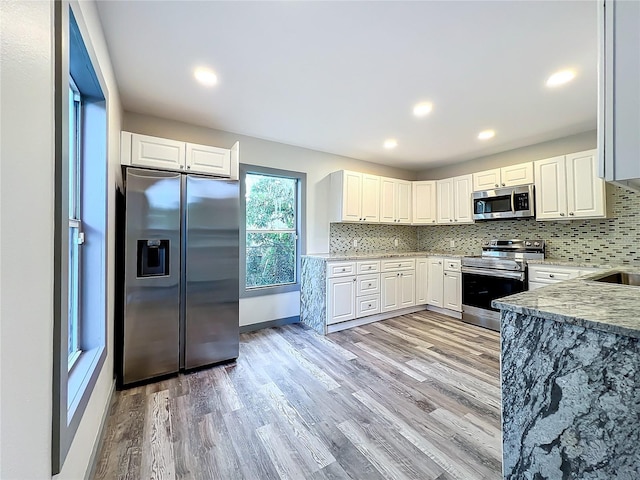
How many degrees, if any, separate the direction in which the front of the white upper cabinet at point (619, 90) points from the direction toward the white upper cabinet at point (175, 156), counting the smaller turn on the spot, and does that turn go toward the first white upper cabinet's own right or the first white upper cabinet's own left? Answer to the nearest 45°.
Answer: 0° — it already faces it

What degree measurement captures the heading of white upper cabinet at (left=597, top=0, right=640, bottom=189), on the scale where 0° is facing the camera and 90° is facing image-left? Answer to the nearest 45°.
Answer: approximately 90°

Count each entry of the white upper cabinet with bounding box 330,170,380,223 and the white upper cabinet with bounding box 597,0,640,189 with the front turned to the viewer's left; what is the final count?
1

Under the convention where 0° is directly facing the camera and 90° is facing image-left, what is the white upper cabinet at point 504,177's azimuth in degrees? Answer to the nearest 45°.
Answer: approximately 45°

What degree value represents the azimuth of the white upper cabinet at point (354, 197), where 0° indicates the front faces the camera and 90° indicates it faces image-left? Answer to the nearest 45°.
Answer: approximately 315°

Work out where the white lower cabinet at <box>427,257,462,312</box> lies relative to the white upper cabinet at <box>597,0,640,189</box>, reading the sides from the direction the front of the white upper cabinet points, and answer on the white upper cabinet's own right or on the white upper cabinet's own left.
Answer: on the white upper cabinet's own right

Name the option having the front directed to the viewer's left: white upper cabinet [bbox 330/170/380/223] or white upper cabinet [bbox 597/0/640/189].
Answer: white upper cabinet [bbox 597/0/640/189]
